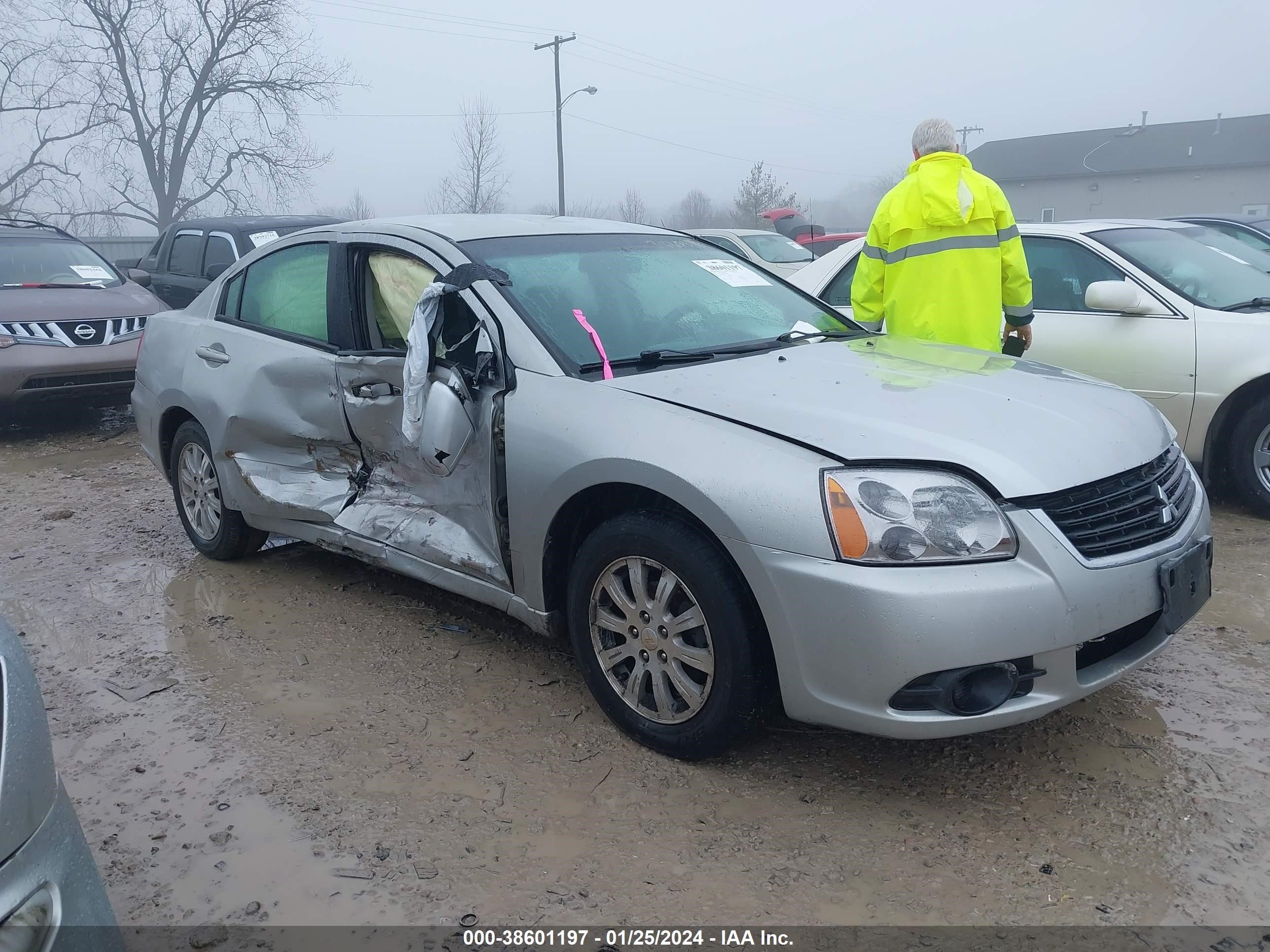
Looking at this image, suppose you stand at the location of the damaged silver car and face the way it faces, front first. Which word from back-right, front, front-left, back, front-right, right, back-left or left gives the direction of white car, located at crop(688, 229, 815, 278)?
back-left

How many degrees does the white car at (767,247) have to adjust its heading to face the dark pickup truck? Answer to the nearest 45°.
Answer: approximately 90° to its right

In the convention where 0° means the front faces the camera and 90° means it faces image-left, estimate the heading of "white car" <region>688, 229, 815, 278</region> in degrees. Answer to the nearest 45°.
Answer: approximately 315°

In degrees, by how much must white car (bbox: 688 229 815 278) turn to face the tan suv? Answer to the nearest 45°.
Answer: approximately 90° to its right

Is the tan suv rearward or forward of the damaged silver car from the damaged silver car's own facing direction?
rearward

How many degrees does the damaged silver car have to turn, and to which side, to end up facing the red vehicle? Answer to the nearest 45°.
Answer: approximately 135° to its left

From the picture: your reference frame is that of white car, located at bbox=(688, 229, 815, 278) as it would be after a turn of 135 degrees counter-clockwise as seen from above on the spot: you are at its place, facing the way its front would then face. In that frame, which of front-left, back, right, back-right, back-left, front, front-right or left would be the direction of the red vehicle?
front

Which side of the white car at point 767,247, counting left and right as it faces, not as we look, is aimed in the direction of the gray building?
left
